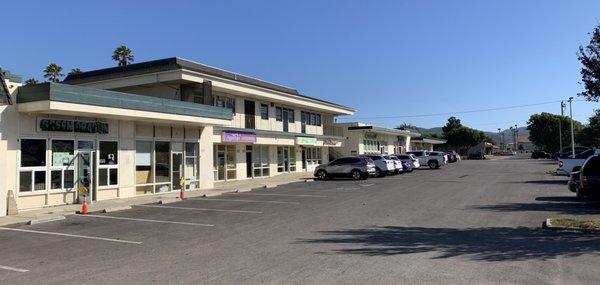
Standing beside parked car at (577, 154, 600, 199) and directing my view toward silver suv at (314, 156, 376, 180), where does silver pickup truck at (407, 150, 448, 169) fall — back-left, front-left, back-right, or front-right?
front-right

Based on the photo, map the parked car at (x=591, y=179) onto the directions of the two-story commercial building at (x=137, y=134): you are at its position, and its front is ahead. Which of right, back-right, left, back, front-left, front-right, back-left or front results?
front

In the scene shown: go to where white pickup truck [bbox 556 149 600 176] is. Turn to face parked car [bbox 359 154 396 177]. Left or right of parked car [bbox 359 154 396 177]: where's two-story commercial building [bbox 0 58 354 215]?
left

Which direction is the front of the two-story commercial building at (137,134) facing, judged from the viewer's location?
facing the viewer and to the right of the viewer

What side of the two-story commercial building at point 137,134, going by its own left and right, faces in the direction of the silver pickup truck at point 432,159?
left

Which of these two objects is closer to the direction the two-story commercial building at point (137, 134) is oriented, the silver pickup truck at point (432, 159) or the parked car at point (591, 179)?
the parked car

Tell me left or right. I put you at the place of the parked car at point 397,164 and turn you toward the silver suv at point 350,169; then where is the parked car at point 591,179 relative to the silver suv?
left

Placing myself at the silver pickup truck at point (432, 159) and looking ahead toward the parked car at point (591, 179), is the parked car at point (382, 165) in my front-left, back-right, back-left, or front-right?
front-right

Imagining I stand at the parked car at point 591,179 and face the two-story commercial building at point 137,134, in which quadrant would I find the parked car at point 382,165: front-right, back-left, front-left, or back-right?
front-right

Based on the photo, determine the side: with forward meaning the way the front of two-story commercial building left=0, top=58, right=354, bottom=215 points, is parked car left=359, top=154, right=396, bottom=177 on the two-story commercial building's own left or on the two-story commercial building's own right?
on the two-story commercial building's own left

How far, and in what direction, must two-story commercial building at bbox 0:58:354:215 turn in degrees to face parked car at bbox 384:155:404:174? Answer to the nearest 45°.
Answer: approximately 90° to its left

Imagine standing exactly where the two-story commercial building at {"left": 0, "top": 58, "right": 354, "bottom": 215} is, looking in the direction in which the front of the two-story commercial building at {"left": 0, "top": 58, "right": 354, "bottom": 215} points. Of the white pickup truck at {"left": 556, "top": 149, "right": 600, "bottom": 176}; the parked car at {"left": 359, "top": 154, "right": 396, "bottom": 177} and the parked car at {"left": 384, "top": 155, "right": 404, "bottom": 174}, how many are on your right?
0

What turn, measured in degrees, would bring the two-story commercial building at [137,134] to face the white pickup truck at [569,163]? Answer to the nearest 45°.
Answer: approximately 45° to its left
